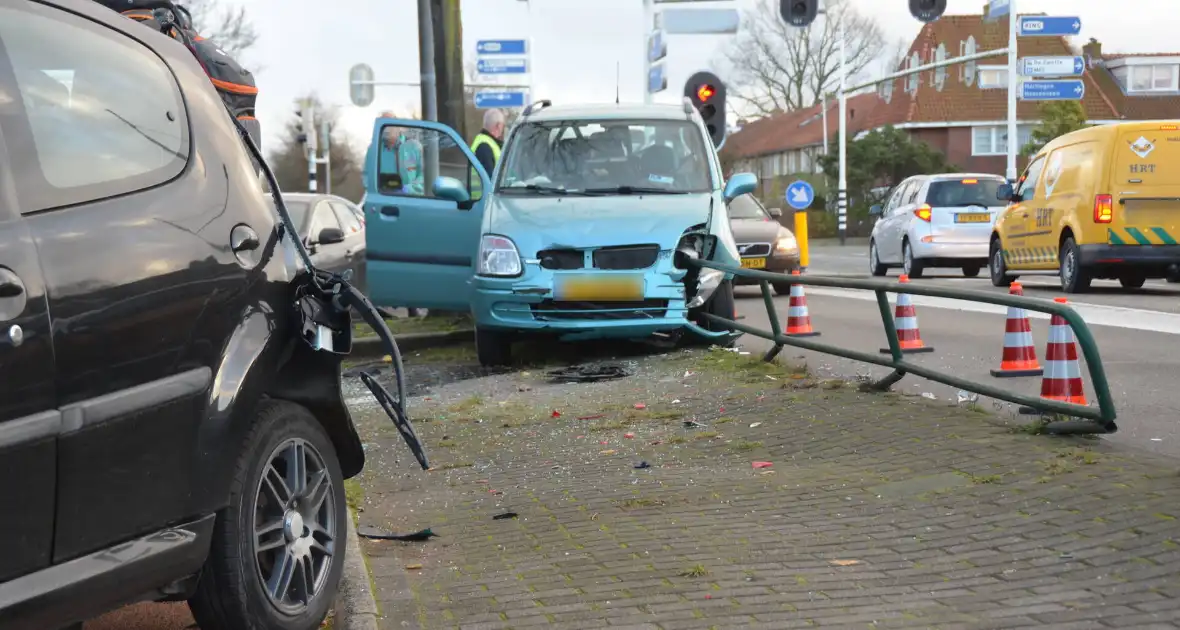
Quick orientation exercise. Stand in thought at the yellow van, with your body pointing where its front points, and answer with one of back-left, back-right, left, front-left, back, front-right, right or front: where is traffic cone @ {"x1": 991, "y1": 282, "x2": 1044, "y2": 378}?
back-left

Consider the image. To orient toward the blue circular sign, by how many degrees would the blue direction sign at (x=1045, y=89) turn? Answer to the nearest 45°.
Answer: approximately 45° to its right

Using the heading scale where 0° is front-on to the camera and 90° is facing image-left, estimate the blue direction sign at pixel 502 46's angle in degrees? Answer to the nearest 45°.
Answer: approximately 0°

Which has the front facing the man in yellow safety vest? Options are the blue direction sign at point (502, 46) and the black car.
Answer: the blue direction sign

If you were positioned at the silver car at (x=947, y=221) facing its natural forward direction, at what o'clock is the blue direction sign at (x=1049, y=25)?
The blue direction sign is roughly at 2 o'clock from the silver car.

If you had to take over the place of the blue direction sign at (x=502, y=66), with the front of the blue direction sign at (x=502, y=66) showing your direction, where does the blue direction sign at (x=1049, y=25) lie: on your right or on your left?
on your left

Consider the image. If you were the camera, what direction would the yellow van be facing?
facing away from the viewer and to the left of the viewer
